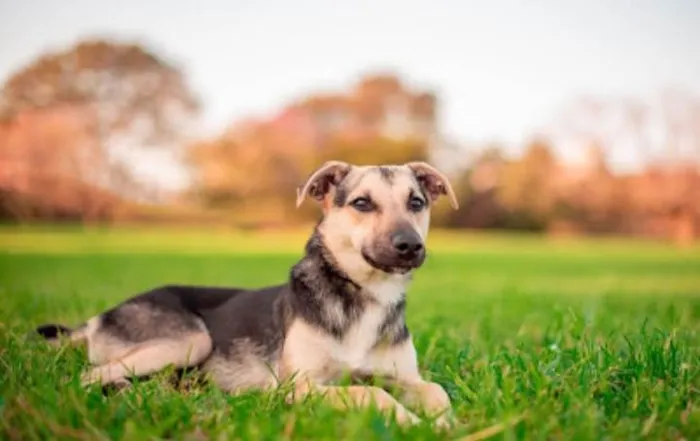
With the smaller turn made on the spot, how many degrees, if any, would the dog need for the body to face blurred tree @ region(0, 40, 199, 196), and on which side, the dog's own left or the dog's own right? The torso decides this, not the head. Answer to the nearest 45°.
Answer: approximately 135° to the dog's own left

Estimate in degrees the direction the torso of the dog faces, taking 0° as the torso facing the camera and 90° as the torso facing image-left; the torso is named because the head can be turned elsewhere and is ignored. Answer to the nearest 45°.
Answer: approximately 315°

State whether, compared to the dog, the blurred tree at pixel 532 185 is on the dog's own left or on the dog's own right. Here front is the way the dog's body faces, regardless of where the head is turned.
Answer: on the dog's own left
